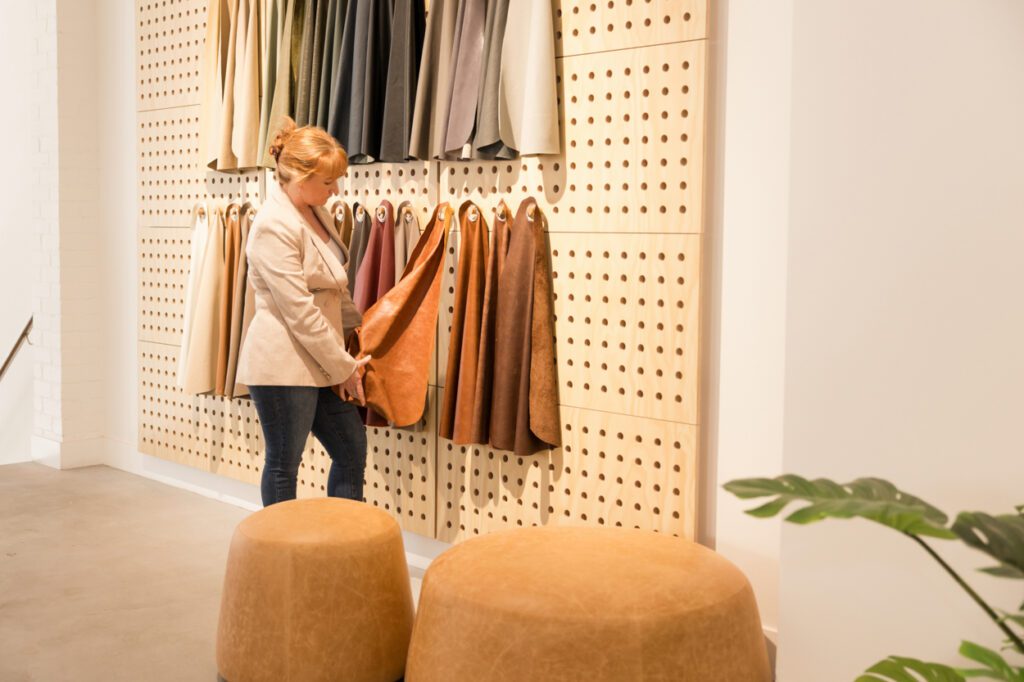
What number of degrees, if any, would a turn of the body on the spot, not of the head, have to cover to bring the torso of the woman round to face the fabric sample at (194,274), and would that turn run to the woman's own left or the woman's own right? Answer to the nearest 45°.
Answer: approximately 90° to the woman's own left

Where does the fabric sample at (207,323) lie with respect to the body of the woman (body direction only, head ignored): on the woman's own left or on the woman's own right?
on the woman's own left

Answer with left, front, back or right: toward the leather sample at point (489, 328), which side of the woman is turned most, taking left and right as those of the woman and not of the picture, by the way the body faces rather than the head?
front

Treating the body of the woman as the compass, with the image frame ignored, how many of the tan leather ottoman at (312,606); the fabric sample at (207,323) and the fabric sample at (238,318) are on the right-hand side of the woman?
1

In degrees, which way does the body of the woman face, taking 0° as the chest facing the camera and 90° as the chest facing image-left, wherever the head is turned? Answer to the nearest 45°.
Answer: approximately 270°

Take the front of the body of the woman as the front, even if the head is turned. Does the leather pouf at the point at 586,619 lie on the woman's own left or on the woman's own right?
on the woman's own right

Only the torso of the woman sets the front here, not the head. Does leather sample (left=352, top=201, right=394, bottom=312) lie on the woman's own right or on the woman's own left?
on the woman's own left
